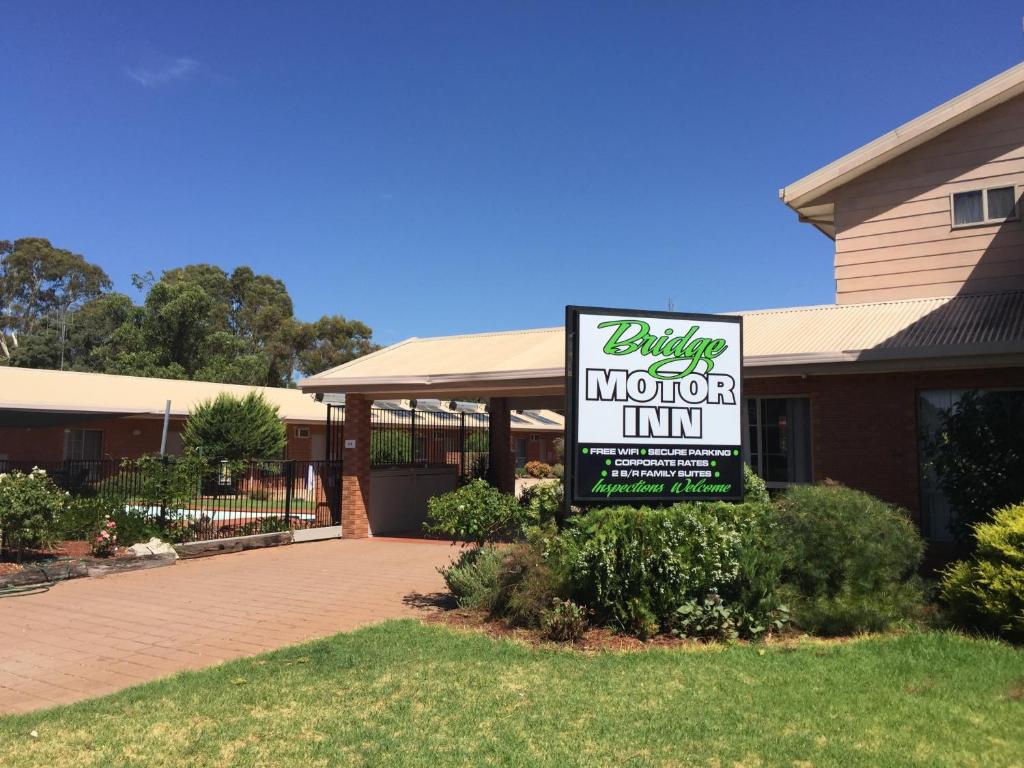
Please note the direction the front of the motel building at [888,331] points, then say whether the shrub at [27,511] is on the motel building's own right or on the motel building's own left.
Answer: on the motel building's own right

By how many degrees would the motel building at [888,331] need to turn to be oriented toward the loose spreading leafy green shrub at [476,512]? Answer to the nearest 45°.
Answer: approximately 45° to its right

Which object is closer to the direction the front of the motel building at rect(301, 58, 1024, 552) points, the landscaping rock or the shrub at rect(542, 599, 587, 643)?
the shrub

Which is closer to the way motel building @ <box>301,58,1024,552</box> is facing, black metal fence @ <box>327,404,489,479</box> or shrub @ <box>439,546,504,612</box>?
the shrub

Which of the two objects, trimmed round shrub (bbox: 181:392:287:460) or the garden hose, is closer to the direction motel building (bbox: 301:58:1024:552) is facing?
the garden hose

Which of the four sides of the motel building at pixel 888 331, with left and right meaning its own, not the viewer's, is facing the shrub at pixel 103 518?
right

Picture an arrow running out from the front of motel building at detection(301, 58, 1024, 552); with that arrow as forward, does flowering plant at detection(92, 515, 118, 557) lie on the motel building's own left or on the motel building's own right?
on the motel building's own right

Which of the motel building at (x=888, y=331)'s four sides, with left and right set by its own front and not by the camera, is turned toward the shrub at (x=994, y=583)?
front

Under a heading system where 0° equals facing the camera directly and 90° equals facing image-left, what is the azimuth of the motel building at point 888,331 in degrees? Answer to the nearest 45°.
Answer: approximately 0°

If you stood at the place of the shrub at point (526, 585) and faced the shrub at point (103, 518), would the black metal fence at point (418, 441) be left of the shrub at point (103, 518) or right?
right

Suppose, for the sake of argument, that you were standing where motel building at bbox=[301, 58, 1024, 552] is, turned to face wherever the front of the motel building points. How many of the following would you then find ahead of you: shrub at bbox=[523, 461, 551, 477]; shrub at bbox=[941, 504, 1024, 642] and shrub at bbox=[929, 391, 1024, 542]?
2

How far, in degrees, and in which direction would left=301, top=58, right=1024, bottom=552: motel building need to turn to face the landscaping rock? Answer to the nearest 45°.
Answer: approximately 90° to its right

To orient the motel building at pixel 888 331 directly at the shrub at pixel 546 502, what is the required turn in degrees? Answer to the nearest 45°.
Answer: approximately 45° to its right

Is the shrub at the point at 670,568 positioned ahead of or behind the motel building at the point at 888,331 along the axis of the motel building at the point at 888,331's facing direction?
ahead
